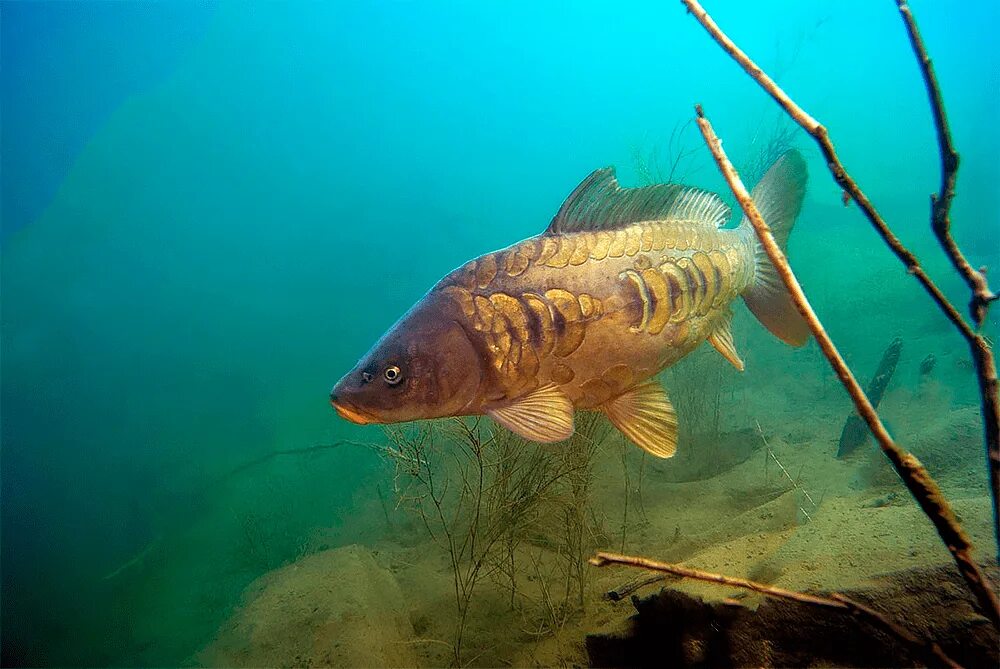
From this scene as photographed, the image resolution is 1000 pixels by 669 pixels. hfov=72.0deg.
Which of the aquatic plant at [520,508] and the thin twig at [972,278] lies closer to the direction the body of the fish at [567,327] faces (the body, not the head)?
the aquatic plant

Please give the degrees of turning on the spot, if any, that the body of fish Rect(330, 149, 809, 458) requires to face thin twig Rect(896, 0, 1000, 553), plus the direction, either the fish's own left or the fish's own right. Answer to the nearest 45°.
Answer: approximately 135° to the fish's own left

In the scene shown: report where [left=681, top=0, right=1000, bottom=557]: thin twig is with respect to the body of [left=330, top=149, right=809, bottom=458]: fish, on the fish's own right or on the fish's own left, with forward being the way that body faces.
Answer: on the fish's own left

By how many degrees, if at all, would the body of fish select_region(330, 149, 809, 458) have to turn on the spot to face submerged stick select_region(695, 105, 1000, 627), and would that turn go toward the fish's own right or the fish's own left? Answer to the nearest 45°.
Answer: approximately 135° to the fish's own left

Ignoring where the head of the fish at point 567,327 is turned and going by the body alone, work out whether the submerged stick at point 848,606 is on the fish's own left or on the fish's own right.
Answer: on the fish's own left

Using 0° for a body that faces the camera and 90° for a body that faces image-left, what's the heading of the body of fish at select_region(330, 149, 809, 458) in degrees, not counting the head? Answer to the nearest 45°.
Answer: approximately 90°
